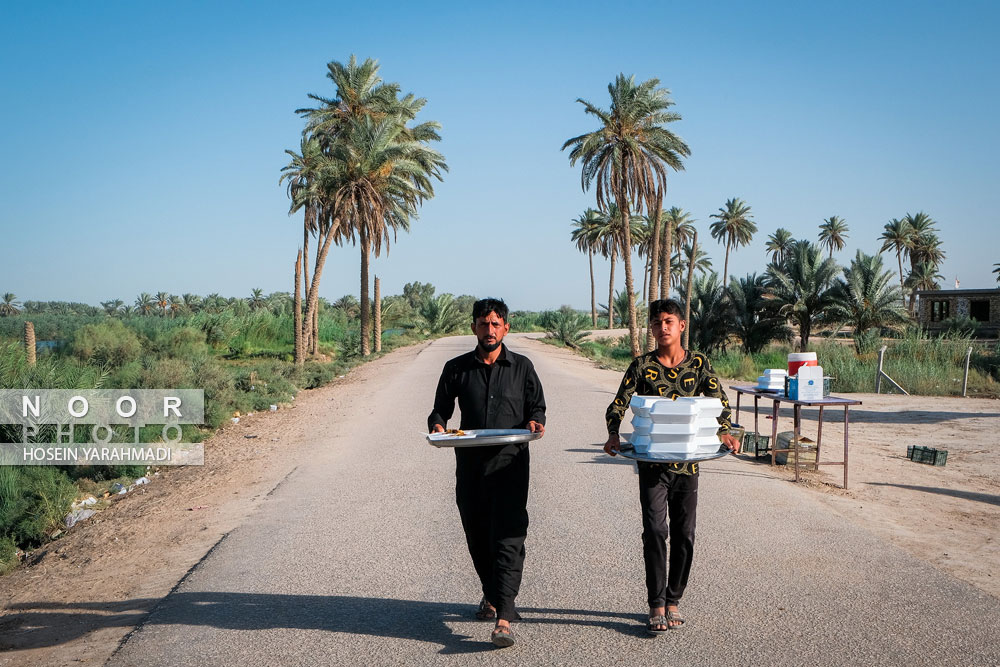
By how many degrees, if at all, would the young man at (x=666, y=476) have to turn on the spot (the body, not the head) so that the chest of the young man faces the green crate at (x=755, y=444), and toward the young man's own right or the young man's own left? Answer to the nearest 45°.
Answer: approximately 180°

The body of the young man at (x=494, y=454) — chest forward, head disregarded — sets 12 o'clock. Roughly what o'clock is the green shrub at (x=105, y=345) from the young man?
The green shrub is roughly at 5 o'clock from the young man.

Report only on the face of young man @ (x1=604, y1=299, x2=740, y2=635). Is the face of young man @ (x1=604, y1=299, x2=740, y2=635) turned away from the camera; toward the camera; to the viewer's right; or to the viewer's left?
toward the camera

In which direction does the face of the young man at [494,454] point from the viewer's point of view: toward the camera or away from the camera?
toward the camera

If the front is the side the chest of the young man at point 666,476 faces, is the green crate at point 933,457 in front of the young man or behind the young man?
behind

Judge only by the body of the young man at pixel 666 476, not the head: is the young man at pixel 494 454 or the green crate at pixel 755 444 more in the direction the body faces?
the young man

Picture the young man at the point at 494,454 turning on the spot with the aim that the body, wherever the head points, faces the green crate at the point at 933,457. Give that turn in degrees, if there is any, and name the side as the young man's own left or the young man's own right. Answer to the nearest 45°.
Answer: approximately 135° to the young man's own left

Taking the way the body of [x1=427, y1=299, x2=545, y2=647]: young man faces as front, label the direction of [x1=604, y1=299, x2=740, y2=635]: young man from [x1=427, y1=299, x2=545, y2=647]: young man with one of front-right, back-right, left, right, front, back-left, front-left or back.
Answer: left

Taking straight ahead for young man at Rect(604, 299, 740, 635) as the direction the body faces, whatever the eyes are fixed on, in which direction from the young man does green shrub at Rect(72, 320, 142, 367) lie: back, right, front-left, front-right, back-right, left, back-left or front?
back-right

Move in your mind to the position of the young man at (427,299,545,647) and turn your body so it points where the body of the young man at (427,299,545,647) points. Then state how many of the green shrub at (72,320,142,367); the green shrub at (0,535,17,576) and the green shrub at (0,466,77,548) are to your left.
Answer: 0

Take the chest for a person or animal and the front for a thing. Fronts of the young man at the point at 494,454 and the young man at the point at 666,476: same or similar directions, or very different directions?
same or similar directions

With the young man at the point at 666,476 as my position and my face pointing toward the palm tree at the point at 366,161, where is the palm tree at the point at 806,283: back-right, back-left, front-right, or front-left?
front-right

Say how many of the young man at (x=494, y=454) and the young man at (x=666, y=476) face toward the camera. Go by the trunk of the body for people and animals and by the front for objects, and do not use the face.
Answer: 2

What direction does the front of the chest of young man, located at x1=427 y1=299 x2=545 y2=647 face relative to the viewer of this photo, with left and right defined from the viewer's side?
facing the viewer

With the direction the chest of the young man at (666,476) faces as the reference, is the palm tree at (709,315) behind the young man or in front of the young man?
behind

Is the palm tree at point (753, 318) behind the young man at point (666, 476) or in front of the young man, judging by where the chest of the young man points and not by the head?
behind

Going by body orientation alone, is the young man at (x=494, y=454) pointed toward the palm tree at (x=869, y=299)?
no
